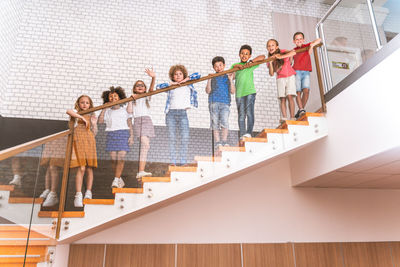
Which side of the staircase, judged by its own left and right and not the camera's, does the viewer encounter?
left

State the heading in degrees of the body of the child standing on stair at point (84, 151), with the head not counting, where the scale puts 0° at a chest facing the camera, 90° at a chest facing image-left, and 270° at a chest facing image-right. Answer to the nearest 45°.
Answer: approximately 0°

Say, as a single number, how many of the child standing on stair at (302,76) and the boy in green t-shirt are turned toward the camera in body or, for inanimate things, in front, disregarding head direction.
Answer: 2

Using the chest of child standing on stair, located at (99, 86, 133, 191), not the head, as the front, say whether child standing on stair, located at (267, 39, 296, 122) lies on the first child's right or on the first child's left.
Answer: on the first child's left

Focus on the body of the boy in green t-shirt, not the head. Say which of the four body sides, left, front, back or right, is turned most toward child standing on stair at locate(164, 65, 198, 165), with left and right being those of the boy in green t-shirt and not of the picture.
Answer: right

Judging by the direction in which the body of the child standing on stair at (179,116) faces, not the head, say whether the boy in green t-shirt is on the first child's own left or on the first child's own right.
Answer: on the first child's own left
